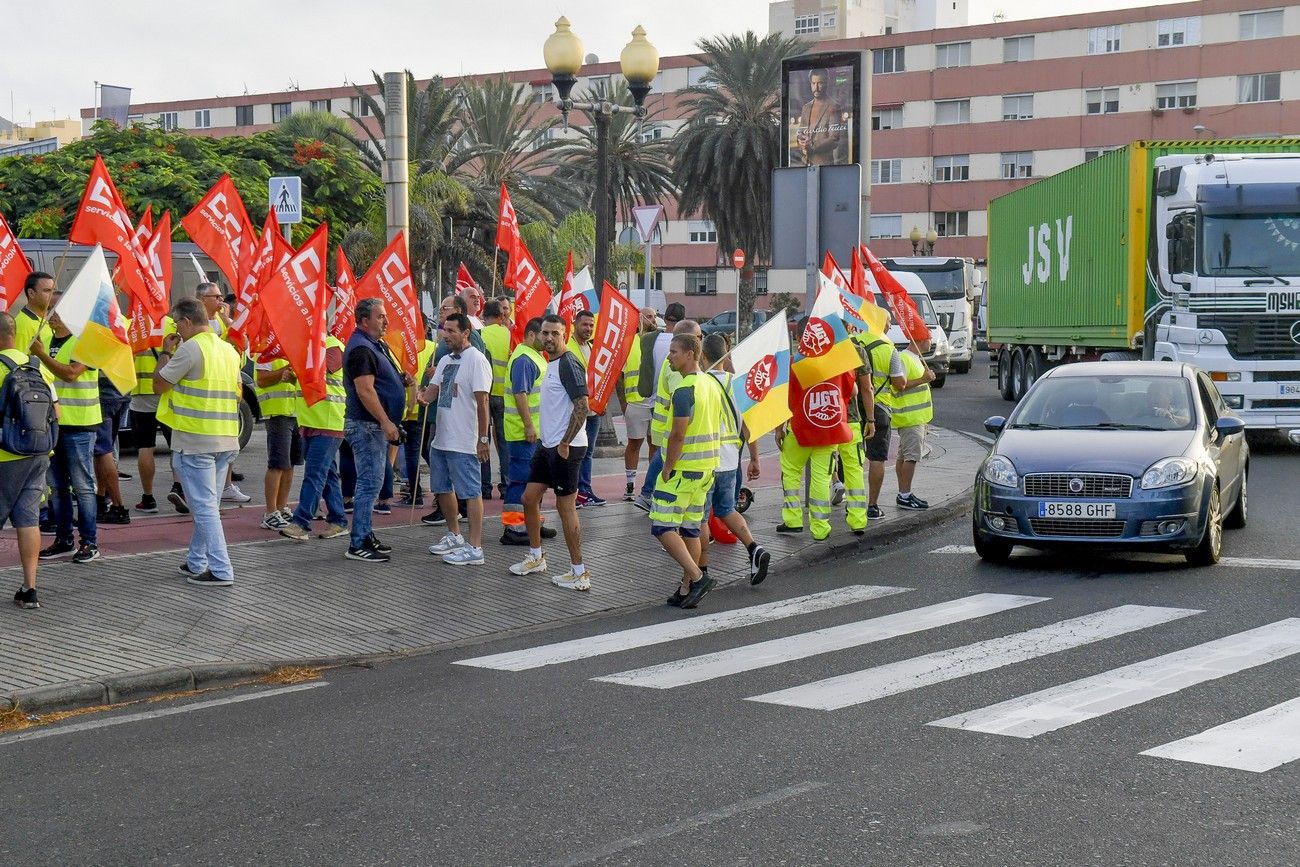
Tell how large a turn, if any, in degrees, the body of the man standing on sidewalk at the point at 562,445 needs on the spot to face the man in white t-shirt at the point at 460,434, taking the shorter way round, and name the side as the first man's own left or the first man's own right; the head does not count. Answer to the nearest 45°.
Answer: approximately 90° to the first man's own right

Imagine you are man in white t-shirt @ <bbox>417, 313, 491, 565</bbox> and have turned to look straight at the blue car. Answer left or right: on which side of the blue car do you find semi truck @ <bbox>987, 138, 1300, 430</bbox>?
left

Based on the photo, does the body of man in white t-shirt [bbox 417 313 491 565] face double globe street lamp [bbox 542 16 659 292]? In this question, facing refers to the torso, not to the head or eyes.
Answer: no

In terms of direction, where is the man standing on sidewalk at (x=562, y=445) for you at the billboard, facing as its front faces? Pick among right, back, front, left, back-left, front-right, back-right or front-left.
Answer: front

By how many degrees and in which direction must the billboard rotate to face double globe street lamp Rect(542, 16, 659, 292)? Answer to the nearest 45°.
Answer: approximately 45° to its right

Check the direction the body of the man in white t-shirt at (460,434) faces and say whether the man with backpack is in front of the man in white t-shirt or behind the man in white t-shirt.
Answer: in front

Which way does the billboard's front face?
toward the camera

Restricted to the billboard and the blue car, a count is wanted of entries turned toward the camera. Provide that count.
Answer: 2

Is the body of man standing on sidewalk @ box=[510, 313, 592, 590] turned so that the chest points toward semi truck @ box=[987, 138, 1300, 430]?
no

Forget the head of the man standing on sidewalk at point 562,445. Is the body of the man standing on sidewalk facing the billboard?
no

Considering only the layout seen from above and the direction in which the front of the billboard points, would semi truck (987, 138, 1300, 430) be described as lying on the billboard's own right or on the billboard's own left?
on the billboard's own left

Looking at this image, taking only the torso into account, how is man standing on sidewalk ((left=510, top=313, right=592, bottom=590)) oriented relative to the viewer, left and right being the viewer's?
facing the viewer and to the left of the viewer

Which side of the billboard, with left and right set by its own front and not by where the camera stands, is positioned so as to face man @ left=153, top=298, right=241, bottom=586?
front

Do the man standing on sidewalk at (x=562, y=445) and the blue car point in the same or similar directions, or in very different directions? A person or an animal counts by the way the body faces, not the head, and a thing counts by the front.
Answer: same or similar directions

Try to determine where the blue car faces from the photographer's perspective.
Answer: facing the viewer
